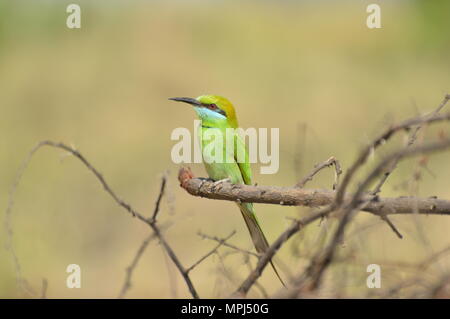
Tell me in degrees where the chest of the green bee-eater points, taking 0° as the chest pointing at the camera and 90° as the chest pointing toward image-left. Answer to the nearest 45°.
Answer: approximately 45°
